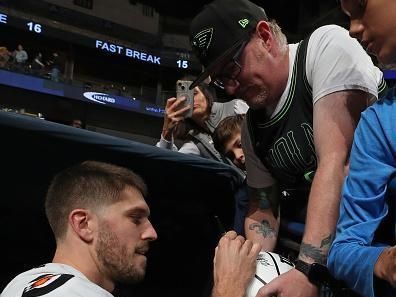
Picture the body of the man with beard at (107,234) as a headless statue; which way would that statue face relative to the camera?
to the viewer's right

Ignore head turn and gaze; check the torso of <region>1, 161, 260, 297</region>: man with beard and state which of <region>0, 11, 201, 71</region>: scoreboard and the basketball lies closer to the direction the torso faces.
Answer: the basketball

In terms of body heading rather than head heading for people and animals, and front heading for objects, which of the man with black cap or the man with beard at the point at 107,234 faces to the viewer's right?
the man with beard

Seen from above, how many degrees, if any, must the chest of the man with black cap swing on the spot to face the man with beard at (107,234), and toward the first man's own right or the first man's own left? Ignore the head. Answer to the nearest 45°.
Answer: approximately 45° to the first man's own right

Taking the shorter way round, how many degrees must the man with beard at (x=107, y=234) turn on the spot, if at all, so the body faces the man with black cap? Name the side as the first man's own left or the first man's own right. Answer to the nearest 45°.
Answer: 0° — they already face them

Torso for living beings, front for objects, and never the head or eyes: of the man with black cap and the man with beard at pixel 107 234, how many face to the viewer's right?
1

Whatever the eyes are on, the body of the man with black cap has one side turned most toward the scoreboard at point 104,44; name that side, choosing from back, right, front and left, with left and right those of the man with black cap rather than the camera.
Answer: right

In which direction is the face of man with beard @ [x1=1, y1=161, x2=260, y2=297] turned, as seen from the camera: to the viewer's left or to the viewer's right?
to the viewer's right
